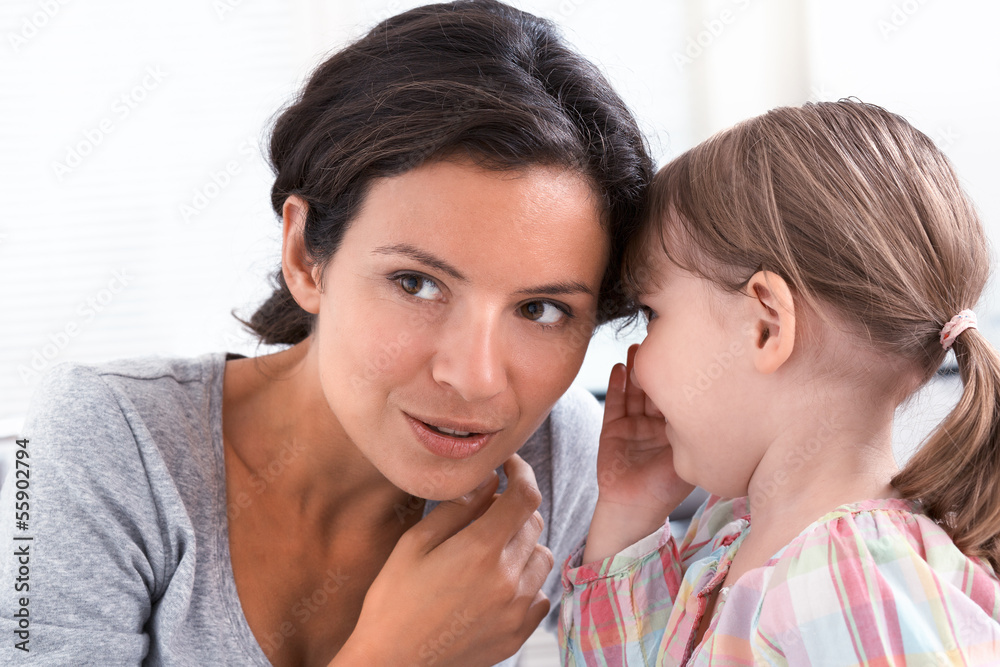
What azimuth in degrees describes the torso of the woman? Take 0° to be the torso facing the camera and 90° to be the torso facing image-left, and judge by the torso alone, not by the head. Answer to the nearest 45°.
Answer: approximately 315°

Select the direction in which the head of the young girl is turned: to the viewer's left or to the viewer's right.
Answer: to the viewer's left

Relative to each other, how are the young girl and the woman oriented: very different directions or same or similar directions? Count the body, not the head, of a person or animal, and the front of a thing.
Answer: very different directions

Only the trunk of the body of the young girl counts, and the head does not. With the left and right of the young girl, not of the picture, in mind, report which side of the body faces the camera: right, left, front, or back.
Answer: left

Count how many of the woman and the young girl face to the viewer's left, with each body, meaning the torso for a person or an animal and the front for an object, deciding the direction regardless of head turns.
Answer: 1
